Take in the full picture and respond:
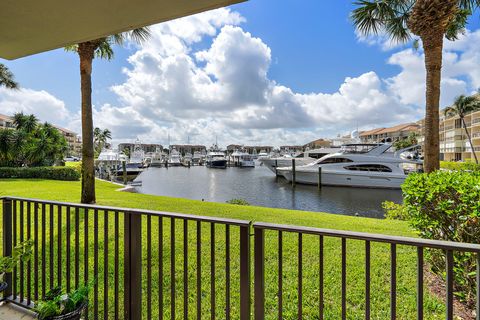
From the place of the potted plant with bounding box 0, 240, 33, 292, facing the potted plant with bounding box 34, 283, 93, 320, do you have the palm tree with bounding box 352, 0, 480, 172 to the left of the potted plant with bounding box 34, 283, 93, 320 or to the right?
left

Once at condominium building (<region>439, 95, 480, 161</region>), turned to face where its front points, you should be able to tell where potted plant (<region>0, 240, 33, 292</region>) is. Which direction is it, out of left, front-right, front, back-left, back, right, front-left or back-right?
front-left

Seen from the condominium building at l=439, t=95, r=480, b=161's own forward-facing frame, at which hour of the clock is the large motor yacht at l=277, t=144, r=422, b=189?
The large motor yacht is roughly at 11 o'clock from the condominium building.

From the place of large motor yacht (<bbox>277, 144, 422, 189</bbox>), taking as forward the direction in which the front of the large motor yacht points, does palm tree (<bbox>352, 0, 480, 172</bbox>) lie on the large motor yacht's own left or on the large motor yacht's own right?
on the large motor yacht's own left

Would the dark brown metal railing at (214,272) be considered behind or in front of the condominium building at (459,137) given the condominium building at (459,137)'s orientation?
in front

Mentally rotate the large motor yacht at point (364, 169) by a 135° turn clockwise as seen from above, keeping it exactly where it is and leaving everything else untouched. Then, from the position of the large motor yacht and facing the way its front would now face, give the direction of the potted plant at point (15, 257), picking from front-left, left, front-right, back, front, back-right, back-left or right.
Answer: back-right

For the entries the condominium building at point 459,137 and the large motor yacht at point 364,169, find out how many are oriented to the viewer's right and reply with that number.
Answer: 0

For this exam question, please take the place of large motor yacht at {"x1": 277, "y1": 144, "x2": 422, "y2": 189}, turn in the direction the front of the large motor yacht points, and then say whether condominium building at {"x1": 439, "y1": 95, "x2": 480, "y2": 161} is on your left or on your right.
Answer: on your right

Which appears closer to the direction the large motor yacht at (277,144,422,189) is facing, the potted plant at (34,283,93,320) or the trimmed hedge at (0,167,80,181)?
the trimmed hedge

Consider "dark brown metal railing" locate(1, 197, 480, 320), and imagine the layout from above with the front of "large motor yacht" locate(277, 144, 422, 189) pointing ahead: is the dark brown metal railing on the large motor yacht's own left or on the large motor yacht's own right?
on the large motor yacht's own left

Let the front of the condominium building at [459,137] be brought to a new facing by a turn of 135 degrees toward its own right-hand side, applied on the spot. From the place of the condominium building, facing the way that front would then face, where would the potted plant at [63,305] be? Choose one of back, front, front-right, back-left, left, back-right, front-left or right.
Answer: back

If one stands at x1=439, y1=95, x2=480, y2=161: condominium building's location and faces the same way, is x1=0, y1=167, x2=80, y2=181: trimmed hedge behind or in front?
in front

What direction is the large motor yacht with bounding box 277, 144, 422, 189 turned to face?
to the viewer's left

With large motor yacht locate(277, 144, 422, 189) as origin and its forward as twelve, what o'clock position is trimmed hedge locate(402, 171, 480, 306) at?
The trimmed hedge is roughly at 9 o'clock from the large motor yacht.

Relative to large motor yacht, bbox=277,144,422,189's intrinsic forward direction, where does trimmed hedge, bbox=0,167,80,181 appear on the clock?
The trimmed hedge is roughly at 11 o'clock from the large motor yacht.

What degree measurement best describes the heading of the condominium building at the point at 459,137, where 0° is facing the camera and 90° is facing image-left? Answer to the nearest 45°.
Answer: approximately 45°

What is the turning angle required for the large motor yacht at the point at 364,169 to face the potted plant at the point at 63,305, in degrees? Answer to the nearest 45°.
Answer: approximately 90° to its left

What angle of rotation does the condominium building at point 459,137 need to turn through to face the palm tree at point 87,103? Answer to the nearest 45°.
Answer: approximately 45° to its left

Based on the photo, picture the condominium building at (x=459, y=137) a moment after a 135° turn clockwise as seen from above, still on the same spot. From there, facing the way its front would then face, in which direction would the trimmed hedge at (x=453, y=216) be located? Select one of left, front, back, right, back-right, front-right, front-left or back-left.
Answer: back
